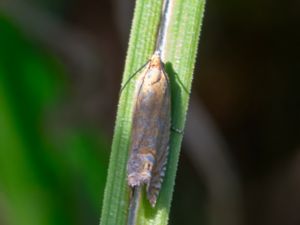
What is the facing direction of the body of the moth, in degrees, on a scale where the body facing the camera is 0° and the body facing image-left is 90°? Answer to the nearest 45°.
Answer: approximately 180°
